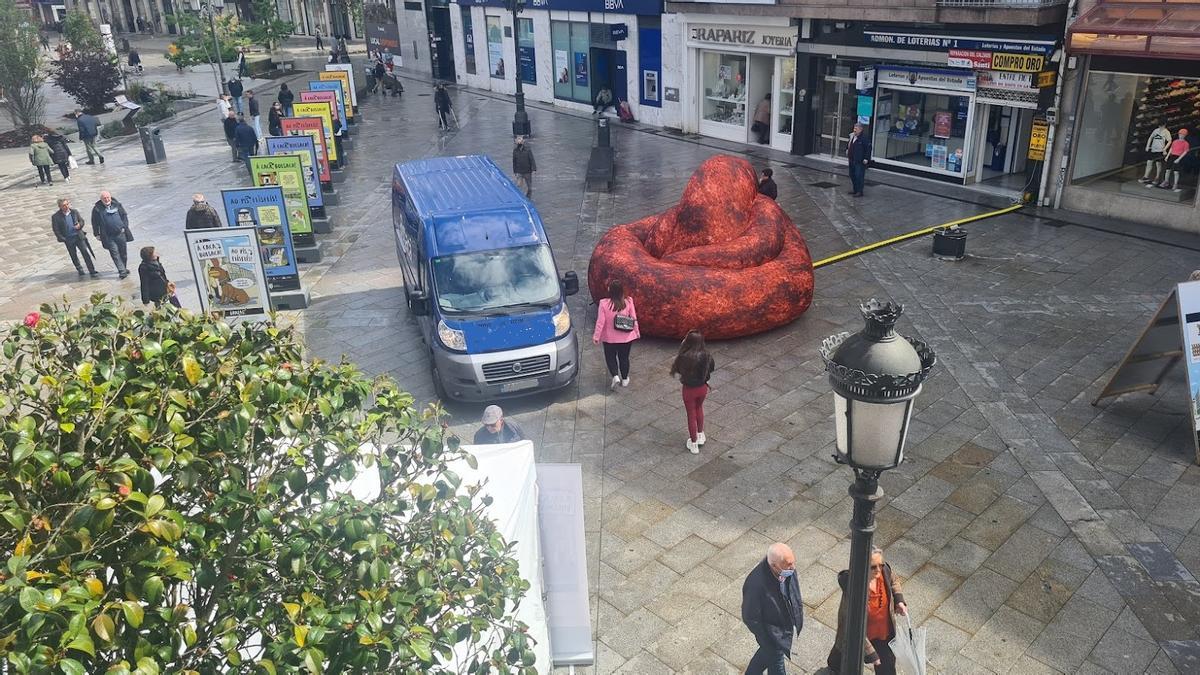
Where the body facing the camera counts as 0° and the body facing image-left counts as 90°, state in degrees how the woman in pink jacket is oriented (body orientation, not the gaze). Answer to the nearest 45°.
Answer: approximately 180°

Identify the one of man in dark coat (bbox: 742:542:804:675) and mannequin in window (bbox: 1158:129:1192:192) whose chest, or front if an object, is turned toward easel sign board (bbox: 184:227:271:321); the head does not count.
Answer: the mannequin in window

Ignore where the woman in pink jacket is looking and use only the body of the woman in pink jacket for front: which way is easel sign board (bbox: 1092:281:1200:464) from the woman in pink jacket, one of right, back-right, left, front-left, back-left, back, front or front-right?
right

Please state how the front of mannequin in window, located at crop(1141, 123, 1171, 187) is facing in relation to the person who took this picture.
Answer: facing the viewer and to the left of the viewer

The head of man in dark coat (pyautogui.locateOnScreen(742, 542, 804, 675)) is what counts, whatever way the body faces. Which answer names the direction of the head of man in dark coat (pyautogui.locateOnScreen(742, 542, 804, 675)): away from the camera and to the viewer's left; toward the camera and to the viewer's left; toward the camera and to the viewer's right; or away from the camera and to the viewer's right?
toward the camera and to the viewer's right

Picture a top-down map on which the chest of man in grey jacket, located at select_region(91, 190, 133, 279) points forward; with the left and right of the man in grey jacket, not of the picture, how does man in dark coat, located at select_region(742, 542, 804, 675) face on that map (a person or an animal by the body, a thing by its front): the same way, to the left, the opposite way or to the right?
the same way

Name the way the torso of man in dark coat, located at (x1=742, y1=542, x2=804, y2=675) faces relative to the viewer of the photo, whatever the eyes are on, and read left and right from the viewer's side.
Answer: facing the viewer and to the right of the viewer

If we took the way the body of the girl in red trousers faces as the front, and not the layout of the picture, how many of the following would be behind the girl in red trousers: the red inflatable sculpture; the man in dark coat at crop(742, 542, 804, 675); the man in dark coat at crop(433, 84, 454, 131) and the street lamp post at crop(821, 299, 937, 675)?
2

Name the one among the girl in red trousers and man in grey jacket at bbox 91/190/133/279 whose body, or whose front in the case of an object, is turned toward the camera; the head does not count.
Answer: the man in grey jacket

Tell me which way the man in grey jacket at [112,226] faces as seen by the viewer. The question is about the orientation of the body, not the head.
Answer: toward the camera

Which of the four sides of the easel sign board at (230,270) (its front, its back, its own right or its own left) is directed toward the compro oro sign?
left

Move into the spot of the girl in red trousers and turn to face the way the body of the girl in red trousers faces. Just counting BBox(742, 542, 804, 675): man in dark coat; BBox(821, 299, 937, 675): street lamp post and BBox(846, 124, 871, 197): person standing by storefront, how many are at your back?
2

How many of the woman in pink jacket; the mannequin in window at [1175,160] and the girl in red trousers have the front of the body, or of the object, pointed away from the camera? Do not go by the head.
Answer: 2

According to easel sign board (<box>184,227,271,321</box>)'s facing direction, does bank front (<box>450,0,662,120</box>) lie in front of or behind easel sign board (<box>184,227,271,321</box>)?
behind

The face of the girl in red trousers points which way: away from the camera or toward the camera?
away from the camera

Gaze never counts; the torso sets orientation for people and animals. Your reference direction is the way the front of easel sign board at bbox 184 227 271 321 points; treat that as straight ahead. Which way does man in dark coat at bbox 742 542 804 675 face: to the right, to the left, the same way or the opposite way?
the same way
